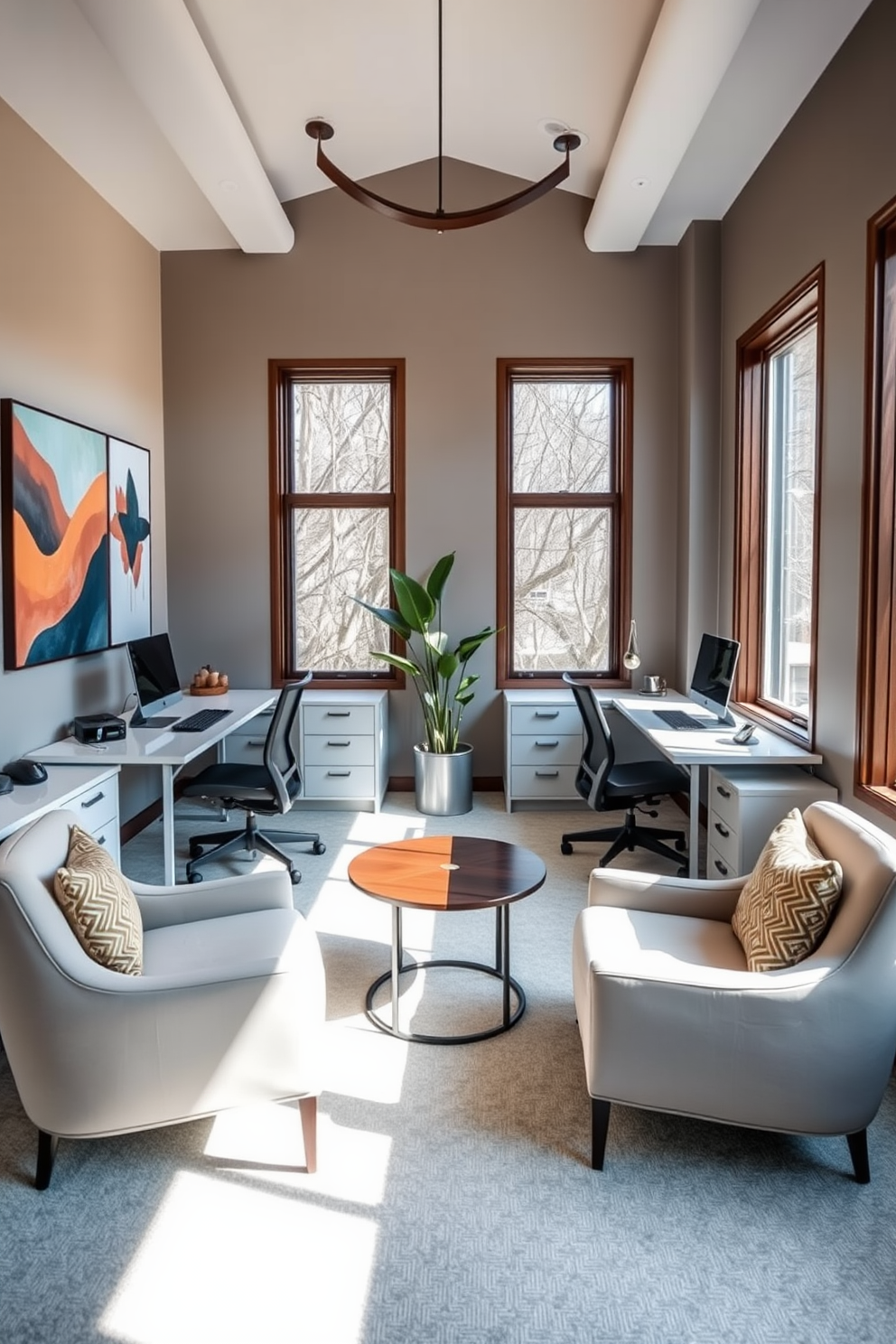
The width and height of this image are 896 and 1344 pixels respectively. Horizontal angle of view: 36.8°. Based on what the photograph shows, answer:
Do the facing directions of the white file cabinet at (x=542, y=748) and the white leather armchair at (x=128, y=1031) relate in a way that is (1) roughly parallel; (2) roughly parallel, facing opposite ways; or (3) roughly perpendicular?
roughly perpendicular

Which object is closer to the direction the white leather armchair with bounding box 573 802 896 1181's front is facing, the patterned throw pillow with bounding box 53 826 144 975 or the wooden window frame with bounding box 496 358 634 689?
the patterned throw pillow

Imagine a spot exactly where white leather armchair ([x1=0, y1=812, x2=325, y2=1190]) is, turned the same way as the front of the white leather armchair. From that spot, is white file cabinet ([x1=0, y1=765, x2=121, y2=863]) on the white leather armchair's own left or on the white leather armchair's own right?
on the white leather armchair's own left

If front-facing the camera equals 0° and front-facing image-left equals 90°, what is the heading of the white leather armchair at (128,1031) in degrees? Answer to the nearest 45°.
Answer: approximately 270°

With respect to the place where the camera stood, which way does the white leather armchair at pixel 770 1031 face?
facing to the left of the viewer

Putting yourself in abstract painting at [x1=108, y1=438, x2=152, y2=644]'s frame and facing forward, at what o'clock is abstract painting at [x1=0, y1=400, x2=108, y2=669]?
abstract painting at [x1=0, y1=400, x2=108, y2=669] is roughly at 2 o'clock from abstract painting at [x1=108, y1=438, x2=152, y2=644].
